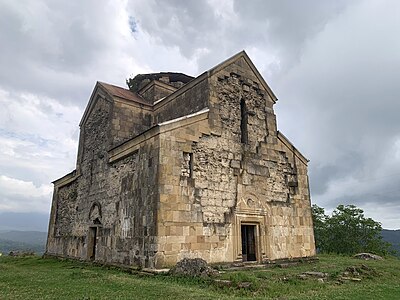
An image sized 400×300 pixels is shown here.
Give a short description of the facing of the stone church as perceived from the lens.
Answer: facing the viewer and to the right of the viewer

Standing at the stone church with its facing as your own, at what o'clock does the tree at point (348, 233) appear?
The tree is roughly at 9 o'clock from the stone church.
